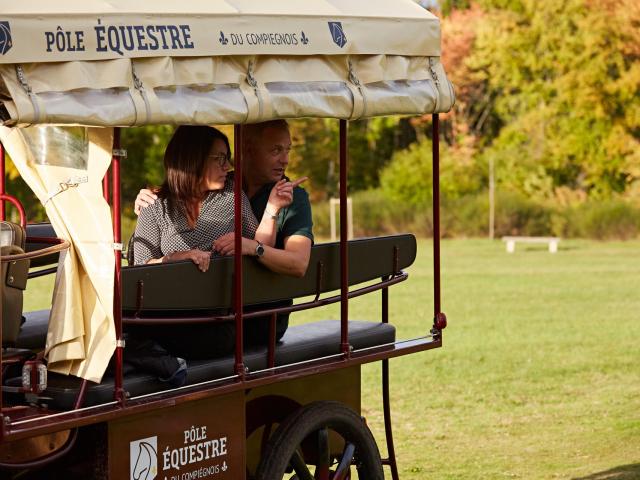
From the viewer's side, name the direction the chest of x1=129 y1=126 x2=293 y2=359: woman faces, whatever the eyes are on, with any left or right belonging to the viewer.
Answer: facing the viewer and to the right of the viewer

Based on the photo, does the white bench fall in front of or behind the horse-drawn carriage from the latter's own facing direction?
behind

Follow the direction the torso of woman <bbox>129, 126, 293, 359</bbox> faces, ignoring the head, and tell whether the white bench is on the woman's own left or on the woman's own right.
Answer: on the woman's own left

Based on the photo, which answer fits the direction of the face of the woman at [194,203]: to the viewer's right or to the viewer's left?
to the viewer's right

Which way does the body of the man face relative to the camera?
toward the camera
